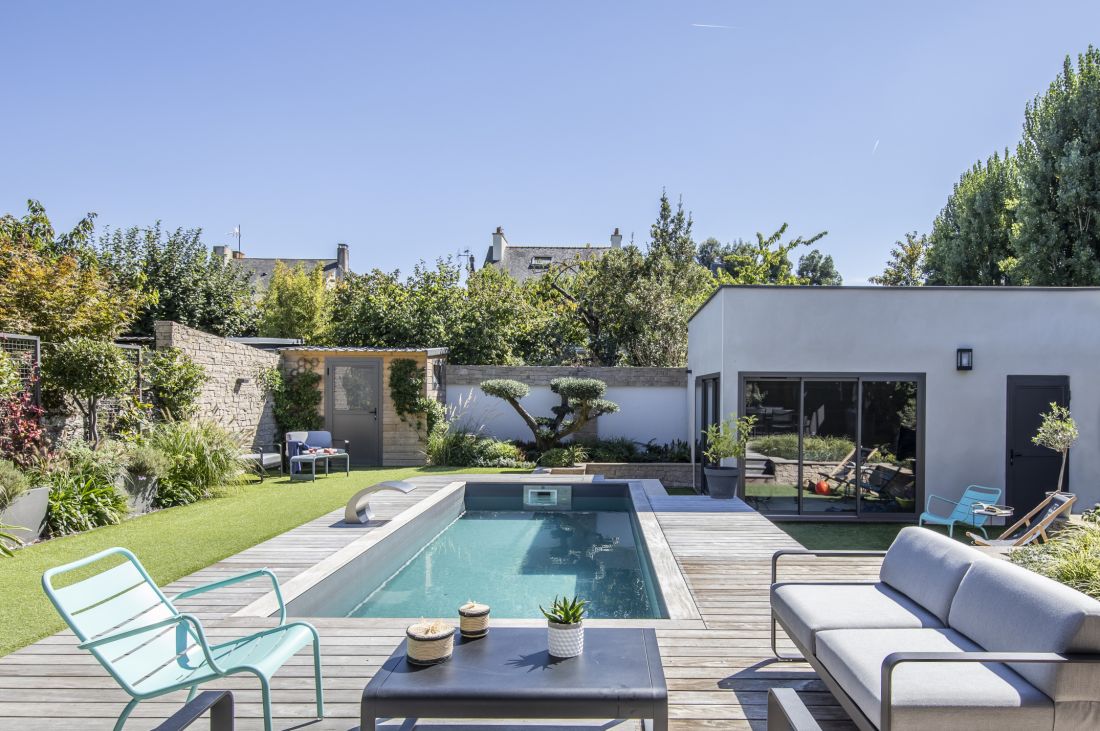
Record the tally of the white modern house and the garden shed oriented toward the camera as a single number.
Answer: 2

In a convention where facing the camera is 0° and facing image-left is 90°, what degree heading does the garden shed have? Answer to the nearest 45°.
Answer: approximately 0°

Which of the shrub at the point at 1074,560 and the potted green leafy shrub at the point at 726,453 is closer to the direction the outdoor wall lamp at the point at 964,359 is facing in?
the shrub at the point at 1074,560

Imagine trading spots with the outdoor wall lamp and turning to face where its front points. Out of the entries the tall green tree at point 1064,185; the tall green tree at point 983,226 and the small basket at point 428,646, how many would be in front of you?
1

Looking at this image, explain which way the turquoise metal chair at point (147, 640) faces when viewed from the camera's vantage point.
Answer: facing the viewer and to the right of the viewer

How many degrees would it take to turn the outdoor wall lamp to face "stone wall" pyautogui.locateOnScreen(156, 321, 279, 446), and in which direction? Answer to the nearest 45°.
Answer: approximately 90° to its right

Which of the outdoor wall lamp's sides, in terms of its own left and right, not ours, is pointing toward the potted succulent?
front

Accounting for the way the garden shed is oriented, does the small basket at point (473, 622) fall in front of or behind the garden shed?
in front

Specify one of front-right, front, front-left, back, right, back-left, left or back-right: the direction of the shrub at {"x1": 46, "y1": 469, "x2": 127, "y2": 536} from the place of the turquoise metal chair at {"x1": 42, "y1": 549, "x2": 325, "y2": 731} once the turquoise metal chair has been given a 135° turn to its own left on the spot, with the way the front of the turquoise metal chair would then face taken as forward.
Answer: front

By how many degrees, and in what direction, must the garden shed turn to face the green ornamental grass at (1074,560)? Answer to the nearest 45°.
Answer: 0° — it already faces it

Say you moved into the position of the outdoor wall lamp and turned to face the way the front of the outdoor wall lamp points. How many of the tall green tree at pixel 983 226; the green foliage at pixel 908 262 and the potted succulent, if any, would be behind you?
2

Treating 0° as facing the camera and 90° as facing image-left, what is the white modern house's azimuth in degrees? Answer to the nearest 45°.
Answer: approximately 0°
